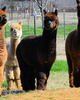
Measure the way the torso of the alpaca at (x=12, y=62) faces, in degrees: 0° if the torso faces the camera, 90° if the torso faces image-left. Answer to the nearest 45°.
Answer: approximately 0°

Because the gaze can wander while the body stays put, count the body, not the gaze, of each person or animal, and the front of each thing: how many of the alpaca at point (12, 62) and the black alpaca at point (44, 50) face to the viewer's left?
0

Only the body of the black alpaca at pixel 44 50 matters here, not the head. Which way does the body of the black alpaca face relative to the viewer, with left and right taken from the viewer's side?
facing the viewer and to the right of the viewer

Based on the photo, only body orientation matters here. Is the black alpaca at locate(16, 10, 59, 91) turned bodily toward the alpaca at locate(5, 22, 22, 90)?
no

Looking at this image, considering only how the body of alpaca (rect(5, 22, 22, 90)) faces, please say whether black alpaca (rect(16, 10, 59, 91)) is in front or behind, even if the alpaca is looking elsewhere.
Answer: in front
